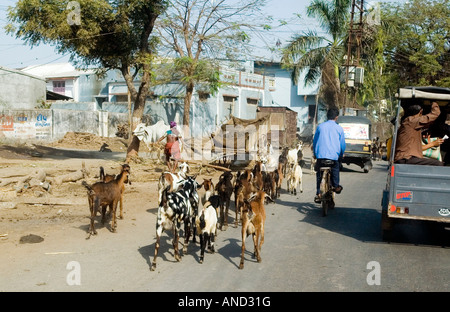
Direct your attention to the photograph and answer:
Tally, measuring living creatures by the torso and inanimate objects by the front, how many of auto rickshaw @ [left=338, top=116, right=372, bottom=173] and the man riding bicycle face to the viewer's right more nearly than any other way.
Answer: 0

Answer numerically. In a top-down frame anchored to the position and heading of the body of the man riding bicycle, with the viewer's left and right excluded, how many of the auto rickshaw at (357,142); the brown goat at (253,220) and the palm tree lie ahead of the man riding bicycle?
2

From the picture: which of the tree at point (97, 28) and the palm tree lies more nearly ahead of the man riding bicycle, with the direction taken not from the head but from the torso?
the palm tree

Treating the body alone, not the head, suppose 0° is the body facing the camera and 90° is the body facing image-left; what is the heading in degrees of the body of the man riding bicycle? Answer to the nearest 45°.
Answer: approximately 180°

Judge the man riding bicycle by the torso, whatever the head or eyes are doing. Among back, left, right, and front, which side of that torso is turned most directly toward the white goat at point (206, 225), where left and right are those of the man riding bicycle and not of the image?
back
